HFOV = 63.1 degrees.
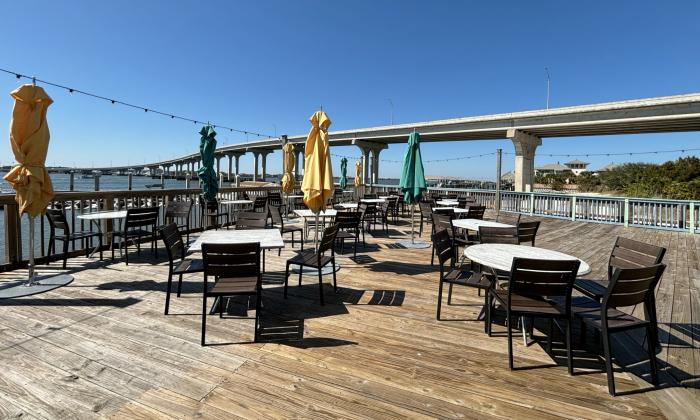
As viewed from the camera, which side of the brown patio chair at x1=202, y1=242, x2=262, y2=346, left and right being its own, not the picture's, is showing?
back

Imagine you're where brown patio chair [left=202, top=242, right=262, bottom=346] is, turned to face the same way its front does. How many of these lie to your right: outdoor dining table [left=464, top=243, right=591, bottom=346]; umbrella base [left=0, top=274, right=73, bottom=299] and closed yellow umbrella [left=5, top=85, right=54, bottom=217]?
1

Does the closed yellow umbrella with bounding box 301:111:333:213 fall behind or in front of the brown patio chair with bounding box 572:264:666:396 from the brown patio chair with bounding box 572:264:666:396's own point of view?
in front

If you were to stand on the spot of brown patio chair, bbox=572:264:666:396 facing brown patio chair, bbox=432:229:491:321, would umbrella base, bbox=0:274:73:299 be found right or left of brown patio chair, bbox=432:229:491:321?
left

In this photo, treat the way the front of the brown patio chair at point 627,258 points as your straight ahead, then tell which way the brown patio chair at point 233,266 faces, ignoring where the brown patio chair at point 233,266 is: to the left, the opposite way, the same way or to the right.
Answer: to the right

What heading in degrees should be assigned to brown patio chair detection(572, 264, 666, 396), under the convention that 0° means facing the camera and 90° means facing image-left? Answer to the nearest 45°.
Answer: approximately 135°

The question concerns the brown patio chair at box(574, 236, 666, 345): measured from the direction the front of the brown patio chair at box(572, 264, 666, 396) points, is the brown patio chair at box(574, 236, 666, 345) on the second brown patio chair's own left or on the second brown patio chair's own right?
on the second brown patio chair's own right

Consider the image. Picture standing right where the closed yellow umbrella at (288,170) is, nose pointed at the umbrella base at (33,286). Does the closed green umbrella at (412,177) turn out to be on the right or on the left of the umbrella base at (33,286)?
left

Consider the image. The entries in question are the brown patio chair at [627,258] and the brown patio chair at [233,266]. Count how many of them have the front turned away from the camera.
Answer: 1
